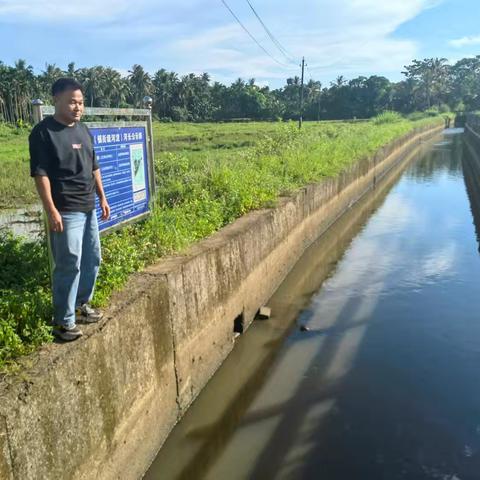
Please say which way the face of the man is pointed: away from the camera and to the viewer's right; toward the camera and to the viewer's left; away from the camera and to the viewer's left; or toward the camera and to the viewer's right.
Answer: toward the camera and to the viewer's right

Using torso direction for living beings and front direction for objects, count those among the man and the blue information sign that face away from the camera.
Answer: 0

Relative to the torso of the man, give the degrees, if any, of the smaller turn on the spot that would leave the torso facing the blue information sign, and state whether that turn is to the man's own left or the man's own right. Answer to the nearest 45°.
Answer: approximately 135° to the man's own left

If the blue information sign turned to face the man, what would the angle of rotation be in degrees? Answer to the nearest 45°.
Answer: approximately 45° to its right
